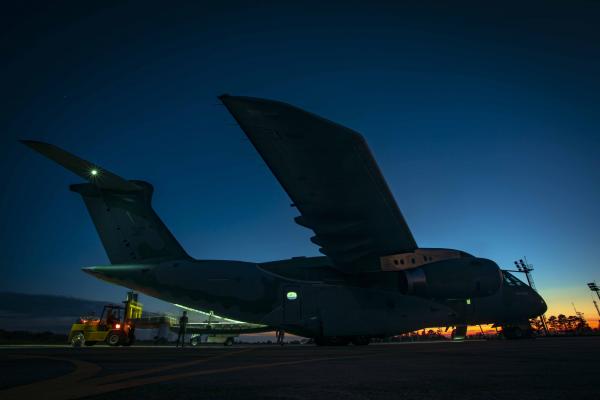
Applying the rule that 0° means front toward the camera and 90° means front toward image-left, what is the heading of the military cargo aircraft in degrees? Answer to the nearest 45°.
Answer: approximately 270°

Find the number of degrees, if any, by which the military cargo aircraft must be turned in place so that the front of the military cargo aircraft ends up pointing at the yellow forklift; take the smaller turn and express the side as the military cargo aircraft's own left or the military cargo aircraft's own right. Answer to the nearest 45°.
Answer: approximately 135° to the military cargo aircraft's own left
